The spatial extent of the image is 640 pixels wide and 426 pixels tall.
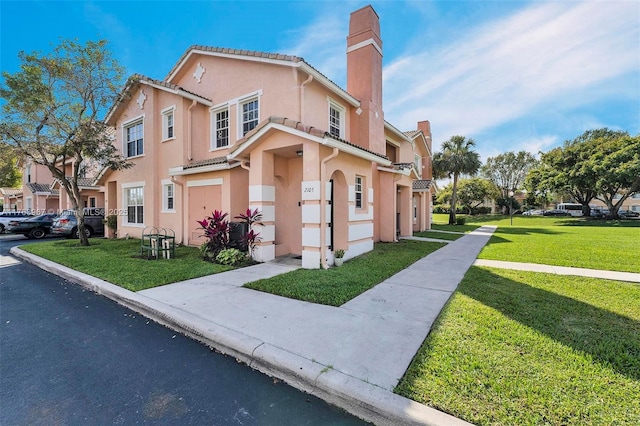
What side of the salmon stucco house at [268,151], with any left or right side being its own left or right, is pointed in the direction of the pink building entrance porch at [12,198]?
right

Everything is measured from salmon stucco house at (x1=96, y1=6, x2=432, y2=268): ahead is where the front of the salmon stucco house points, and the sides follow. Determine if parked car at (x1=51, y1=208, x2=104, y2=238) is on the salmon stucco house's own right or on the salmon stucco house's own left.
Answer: on the salmon stucco house's own right

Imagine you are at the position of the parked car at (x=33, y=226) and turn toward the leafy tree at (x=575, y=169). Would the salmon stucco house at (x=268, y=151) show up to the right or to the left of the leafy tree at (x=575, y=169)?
right

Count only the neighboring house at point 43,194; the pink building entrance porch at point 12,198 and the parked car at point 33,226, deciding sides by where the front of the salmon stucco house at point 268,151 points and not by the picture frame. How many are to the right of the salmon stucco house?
3

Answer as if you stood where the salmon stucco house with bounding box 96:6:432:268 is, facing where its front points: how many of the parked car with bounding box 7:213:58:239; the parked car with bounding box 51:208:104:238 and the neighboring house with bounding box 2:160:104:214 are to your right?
3

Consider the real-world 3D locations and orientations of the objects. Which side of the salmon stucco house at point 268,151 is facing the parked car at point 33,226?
right

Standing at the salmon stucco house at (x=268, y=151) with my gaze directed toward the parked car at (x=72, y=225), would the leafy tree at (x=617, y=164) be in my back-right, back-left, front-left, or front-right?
back-right

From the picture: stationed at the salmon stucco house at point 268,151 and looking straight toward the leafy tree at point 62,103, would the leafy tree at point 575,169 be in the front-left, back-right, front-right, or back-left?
back-right

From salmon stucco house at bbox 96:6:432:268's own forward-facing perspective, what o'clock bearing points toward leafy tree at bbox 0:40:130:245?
The leafy tree is roughly at 2 o'clock from the salmon stucco house.

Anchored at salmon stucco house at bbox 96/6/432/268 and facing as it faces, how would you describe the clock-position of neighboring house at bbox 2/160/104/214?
The neighboring house is roughly at 3 o'clock from the salmon stucco house.

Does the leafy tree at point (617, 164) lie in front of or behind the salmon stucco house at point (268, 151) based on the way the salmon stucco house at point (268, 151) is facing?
behind

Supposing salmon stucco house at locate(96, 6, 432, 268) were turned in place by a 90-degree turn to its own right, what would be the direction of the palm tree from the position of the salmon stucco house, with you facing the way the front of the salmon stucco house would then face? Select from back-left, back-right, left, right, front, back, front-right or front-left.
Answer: right

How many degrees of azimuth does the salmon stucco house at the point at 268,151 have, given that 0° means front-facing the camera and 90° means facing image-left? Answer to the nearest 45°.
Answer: approximately 45°
